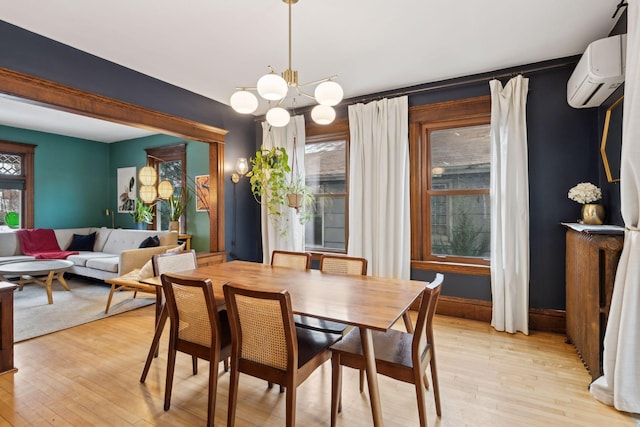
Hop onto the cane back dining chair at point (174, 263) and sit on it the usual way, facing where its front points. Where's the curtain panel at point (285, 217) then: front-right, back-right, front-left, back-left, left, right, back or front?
left

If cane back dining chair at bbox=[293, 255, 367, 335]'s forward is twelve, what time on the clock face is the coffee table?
The coffee table is roughly at 2 o'clock from the cane back dining chair.

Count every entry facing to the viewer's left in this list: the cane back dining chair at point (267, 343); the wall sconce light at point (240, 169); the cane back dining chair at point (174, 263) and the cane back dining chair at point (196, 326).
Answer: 0

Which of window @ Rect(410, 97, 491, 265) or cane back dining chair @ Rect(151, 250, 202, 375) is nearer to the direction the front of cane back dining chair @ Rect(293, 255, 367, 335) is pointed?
the cane back dining chair

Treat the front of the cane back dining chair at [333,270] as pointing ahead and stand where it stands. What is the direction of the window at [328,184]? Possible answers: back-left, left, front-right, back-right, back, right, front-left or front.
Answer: back-right

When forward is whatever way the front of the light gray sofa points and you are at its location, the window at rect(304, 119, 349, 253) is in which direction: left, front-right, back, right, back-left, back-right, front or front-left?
left

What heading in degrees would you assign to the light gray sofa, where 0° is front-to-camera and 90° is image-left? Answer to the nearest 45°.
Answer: approximately 45°

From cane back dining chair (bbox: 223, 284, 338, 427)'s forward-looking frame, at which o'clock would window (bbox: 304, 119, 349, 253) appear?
The window is roughly at 11 o'clock from the cane back dining chair.

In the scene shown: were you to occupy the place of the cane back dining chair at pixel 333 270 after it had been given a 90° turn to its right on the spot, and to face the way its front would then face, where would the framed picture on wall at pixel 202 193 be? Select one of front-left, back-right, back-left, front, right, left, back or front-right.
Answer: front

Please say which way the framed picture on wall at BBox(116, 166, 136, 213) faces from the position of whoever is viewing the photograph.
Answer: facing the viewer and to the left of the viewer

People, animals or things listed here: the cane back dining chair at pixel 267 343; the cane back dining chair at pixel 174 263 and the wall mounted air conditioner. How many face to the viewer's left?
1

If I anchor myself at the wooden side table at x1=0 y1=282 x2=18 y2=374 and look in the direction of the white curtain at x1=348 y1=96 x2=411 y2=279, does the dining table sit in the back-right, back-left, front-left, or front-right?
front-right
